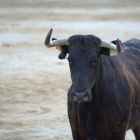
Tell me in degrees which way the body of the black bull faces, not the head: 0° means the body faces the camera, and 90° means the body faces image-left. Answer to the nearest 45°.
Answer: approximately 45°
